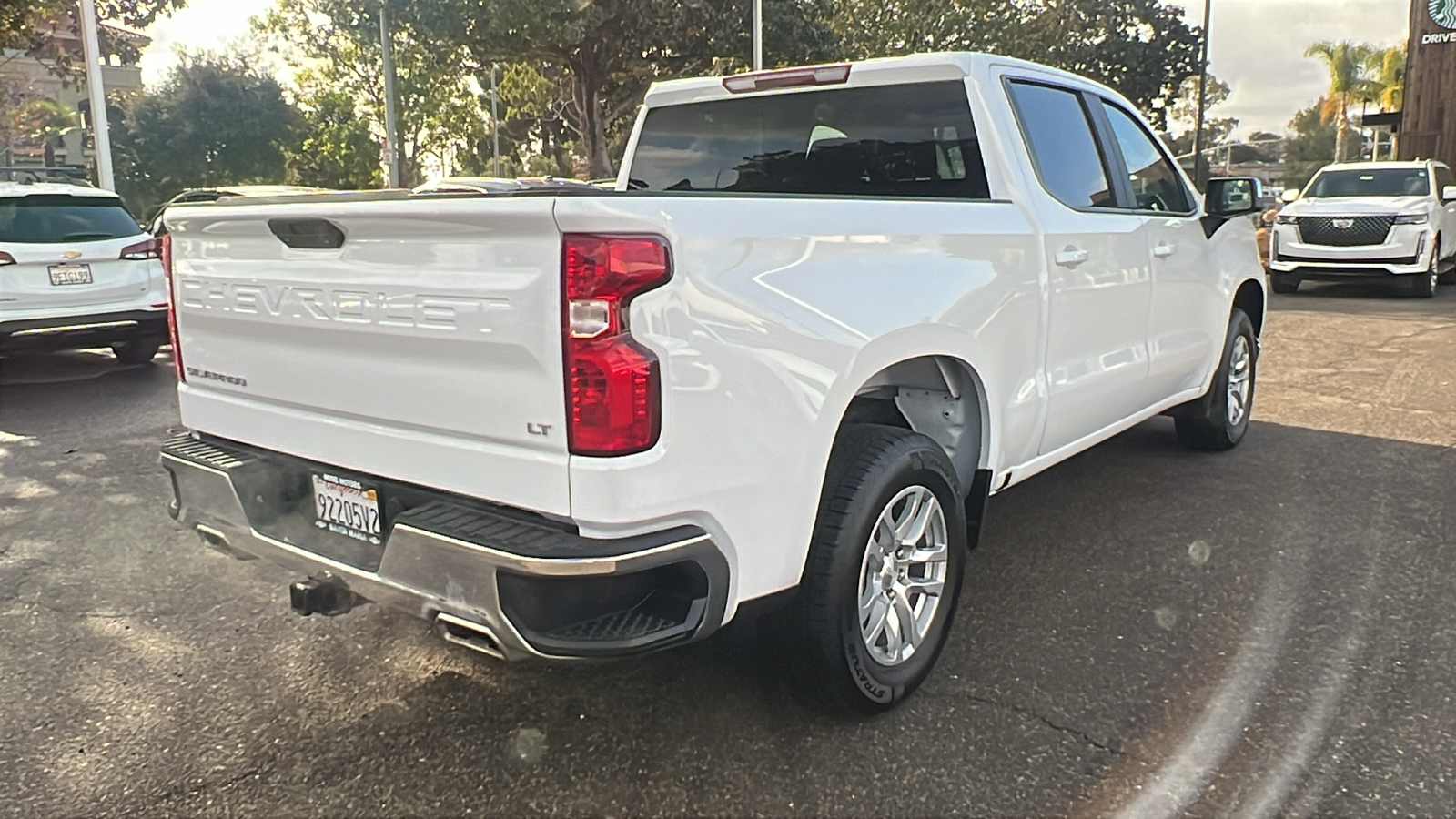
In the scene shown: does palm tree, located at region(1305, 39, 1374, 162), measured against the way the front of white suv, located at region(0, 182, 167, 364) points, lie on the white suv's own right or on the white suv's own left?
on the white suv's own right

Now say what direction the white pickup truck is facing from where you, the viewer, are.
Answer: facing away from the viewer and to the right of the viewer

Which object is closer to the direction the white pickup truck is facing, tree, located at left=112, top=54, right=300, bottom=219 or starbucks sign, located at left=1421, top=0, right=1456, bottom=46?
the starbucks sign

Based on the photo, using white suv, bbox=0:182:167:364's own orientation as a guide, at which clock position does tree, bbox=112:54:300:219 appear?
The tree is roughly at 12 o'clock from the white suv.

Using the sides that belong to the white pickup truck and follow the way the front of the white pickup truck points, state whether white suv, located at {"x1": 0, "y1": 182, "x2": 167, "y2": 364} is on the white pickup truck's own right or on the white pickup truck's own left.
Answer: on the white pickup truck's own left

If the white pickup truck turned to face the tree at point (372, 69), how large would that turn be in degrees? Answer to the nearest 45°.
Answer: approximately 45° to its left

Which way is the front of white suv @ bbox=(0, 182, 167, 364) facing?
away from the camera

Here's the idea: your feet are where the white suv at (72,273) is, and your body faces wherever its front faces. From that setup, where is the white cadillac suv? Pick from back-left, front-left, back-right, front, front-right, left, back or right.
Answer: right

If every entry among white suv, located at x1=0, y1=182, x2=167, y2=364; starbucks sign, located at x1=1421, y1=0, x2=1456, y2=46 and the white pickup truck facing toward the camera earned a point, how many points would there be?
1

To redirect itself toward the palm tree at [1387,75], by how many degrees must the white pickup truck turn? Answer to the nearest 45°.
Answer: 0° — it already faces it

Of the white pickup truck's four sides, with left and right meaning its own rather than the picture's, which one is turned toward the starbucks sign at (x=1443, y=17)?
front

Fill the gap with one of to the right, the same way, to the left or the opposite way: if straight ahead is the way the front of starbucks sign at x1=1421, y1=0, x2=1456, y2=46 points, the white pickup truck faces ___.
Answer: the opposite way

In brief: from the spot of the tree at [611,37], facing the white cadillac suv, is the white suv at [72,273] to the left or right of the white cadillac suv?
right

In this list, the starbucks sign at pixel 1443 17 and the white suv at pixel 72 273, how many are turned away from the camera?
1
